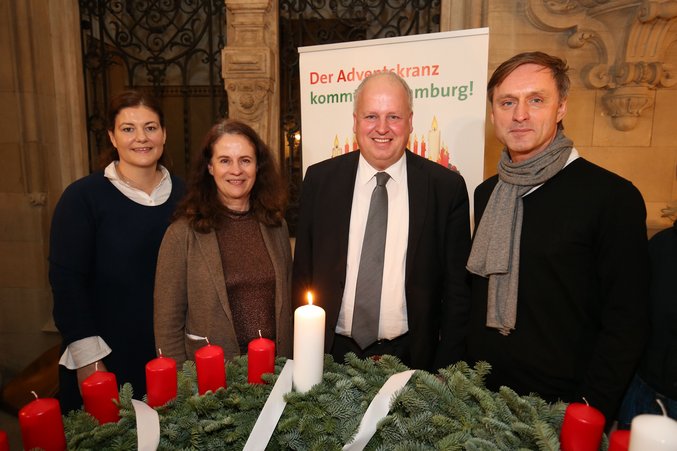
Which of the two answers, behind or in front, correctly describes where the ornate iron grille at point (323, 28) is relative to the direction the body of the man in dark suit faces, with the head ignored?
behind

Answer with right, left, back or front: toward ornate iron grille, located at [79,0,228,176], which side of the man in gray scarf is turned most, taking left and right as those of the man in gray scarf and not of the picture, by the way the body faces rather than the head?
right

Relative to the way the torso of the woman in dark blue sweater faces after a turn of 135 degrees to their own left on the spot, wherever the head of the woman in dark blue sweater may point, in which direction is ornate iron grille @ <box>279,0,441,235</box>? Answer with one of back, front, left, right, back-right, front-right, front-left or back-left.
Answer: front-right

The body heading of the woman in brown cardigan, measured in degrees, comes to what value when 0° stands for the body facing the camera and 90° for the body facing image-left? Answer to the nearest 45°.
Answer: approximately 315°

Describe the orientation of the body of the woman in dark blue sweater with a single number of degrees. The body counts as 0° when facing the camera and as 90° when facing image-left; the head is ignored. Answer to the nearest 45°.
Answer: approximately 315°

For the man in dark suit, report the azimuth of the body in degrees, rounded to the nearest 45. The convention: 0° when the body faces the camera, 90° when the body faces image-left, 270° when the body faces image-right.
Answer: approximately 0°
